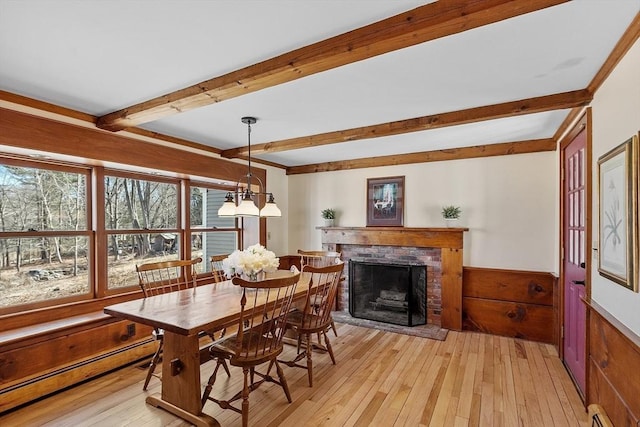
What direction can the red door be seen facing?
to the viewer's left

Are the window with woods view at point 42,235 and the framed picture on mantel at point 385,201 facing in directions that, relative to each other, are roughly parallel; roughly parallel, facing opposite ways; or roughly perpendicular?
roughly perpendicular

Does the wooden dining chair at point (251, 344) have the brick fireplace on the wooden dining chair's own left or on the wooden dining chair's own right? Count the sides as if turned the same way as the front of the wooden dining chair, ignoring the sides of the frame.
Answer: on the wooden dining chair's own right

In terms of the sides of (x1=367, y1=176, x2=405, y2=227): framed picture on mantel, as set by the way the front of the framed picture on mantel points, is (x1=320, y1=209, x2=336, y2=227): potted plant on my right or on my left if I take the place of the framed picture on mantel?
on my right

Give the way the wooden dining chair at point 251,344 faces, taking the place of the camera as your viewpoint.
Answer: facing away from the viewer and to the left of the viewer

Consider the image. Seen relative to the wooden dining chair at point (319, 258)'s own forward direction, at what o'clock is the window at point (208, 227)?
The window is roughly at 3 o'clock from the wooden dining chair.

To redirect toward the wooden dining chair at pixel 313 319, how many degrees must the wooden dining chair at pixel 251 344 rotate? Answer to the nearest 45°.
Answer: approximately 90° to its right

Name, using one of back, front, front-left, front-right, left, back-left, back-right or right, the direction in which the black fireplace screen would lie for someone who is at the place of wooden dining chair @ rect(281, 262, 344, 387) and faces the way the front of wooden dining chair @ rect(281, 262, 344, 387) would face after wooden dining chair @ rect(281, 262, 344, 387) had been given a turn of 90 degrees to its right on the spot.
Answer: front

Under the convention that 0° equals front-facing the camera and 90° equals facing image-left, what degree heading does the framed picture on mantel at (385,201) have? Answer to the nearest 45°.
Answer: approximately 0°

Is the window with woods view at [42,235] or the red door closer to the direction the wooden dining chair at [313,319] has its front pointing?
the window with woods view

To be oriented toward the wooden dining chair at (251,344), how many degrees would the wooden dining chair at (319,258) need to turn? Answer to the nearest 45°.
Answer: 0° — it already faces it

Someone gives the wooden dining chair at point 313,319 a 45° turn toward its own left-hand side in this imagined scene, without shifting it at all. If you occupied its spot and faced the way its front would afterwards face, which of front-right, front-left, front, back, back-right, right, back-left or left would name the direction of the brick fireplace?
back-right
